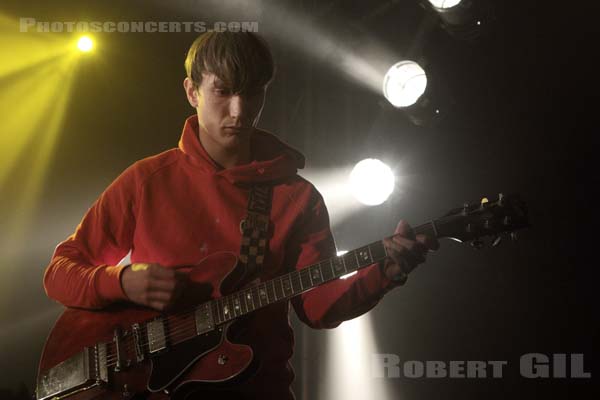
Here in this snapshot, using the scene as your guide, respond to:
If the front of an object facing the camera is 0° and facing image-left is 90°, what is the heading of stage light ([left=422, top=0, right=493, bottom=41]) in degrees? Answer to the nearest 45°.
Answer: approximately 45°
